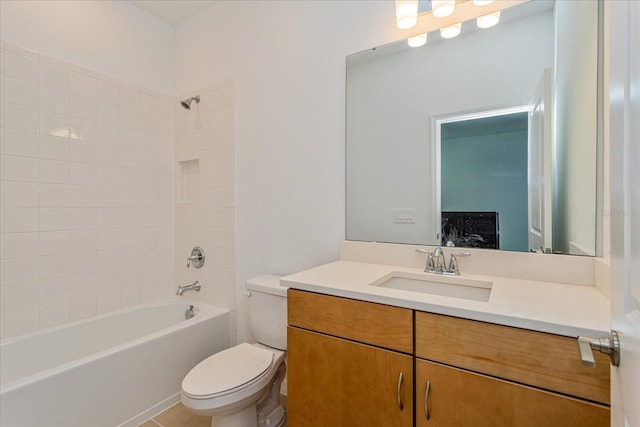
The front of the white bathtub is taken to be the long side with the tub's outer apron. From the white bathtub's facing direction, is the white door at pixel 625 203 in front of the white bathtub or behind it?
in front

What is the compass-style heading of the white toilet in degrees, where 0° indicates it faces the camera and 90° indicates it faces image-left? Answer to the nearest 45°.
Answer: approximately 45°

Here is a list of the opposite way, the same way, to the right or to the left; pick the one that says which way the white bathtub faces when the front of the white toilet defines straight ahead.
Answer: to the left

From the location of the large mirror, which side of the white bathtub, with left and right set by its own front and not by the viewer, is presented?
front

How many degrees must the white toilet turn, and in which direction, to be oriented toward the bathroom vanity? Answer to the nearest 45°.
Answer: approximately 90° to its left

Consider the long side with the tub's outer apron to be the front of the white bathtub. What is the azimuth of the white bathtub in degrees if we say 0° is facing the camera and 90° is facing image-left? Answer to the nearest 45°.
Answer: approximately 315°

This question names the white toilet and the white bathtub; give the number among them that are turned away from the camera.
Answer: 0

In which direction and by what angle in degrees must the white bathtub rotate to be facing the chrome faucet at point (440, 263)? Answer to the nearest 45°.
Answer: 0° — it already faces it

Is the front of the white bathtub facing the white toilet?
yes
